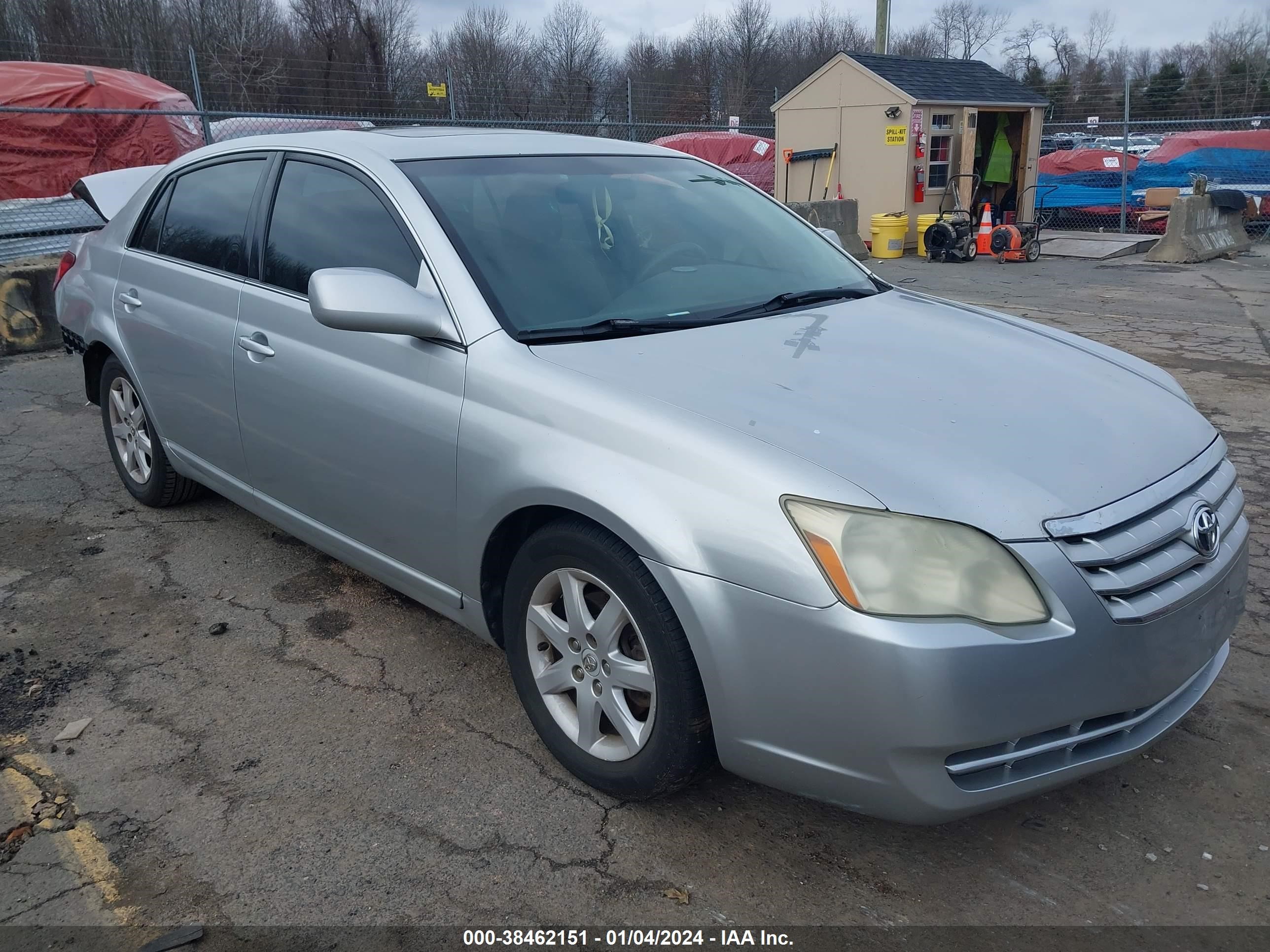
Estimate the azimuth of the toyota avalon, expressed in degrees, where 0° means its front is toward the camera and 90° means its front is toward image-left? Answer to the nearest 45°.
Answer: approximately 315°

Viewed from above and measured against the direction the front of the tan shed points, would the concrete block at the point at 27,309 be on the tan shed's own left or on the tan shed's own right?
on the tan shed's own right

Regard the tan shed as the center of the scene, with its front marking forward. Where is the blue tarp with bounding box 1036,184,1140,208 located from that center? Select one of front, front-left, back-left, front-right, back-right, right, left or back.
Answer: left

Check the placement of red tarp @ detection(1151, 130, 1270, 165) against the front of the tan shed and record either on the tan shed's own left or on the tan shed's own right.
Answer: on the tan shed's own left

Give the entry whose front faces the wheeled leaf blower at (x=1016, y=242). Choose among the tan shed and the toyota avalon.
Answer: the tan shed

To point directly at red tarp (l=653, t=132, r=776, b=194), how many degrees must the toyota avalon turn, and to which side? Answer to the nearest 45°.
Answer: approximately 135° to its left

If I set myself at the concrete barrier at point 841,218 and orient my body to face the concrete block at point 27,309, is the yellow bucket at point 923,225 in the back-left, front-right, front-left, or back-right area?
back-left

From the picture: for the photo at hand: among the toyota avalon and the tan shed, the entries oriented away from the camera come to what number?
0

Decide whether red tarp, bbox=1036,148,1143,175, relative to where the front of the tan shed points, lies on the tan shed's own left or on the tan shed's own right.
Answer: on the tan shed's own left

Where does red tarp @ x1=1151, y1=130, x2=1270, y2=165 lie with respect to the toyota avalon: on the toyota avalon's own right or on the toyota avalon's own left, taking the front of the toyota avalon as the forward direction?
on the toyota avalon's own left

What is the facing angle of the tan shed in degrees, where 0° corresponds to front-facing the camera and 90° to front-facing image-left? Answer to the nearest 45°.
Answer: approximately 315°
